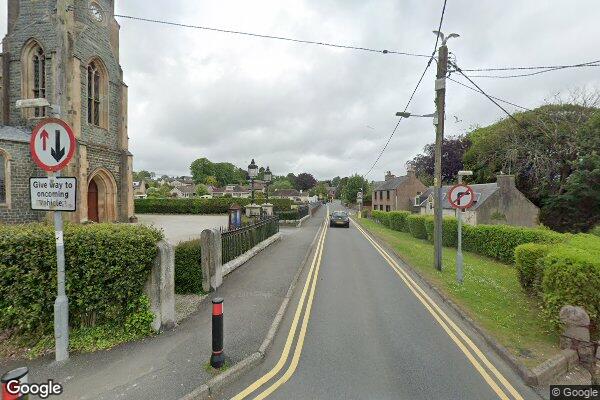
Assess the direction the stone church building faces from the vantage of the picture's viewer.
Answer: facing the viewer and to the right of the viewer

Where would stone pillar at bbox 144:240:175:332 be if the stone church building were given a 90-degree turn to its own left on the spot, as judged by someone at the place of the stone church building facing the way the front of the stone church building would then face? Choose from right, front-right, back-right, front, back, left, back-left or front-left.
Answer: back-right

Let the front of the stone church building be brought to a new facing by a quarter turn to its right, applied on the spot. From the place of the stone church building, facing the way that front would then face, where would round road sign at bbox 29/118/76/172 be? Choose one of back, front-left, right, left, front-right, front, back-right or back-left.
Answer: front-left

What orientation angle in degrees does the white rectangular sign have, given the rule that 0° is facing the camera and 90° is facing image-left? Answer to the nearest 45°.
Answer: approximately 0°

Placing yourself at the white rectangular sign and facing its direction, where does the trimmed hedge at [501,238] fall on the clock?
The trimmed hedge is roughly at 9 o'clock from the white rectangular sign.

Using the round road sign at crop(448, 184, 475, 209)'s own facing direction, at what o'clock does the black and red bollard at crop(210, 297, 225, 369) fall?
The black and red bollard is roughly at 1 o'clock from the round road sign.

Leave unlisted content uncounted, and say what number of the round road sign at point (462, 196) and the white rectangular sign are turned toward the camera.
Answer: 2

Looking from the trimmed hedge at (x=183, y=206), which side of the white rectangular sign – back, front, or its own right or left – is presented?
back

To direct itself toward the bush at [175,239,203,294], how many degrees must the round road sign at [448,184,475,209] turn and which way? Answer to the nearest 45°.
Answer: approximately 45° to its right

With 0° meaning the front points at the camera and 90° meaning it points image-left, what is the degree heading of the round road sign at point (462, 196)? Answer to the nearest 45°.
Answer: approximately 0°

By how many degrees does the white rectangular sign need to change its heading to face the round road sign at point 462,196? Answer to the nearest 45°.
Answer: approximately 90° to its left
